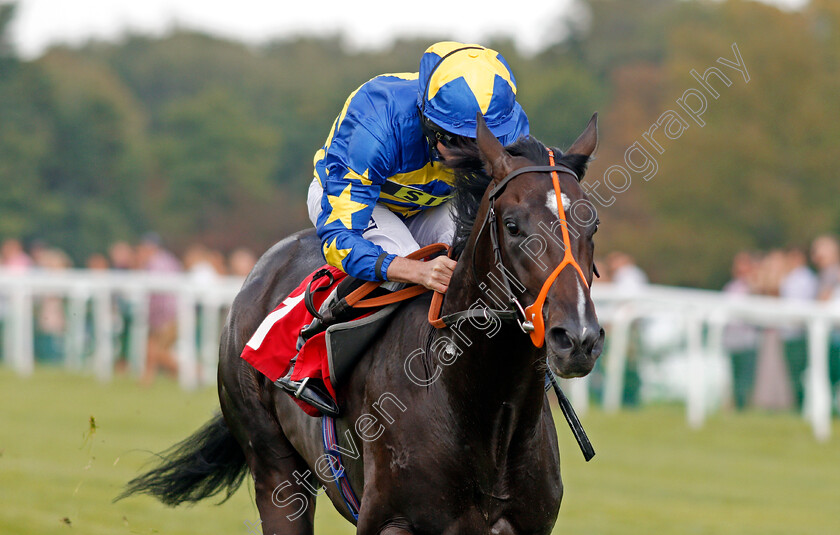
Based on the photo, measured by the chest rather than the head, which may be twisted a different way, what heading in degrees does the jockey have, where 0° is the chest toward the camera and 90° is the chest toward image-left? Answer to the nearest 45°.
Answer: approximately 315°

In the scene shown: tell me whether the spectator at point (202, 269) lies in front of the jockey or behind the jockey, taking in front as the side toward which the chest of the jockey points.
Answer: behind

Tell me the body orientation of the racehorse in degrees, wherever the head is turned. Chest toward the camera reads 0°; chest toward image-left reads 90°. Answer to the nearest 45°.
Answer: approximately 315°

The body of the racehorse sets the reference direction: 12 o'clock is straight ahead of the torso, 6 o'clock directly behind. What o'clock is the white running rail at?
The white running rail is roughly at 7 o'clock from the racehorse.

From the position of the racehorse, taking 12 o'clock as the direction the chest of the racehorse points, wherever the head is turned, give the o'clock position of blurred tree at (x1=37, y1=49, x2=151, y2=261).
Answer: The blurred tree is roughly at 7 o'clock from the racehorse.

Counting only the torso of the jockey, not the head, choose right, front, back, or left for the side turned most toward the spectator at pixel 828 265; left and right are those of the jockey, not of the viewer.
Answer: left
